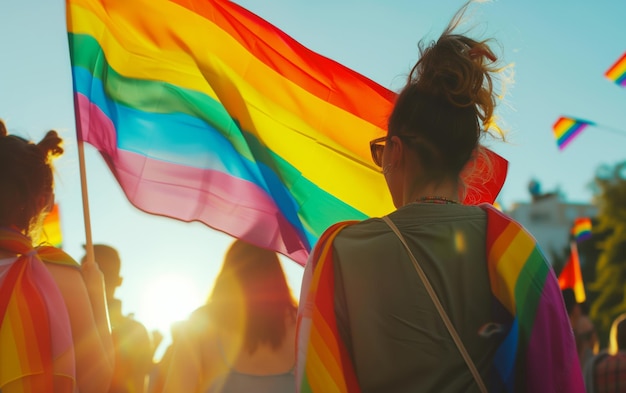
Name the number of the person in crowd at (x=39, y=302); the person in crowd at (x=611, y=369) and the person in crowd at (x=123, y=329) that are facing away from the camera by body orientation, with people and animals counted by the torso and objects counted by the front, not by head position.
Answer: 3

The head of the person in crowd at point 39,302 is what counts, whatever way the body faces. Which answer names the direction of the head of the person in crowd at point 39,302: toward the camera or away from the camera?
away from the camera

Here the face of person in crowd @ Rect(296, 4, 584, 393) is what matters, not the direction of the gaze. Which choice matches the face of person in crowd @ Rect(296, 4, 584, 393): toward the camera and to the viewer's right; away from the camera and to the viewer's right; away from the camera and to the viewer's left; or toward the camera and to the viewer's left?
away from the camera and to the viewer's left

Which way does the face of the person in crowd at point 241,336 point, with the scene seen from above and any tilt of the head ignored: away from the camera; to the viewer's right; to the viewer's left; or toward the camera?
away from the camera

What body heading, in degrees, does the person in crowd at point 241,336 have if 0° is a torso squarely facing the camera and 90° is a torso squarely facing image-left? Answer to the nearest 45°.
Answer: approximately 180°

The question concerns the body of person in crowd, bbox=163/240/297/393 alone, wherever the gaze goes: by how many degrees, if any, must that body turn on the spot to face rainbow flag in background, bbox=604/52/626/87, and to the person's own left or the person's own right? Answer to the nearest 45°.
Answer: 0° — they already face it

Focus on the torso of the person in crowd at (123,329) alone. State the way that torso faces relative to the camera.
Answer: away from the camera

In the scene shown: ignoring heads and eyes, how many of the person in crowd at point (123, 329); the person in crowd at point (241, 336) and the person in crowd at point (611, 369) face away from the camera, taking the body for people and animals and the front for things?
3

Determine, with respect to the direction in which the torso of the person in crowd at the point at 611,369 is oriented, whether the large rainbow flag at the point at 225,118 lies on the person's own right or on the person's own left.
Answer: on the person's own left

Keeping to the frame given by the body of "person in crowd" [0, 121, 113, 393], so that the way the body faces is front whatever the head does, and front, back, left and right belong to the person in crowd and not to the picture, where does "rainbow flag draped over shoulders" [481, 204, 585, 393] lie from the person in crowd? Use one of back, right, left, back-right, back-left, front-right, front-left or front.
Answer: back-right

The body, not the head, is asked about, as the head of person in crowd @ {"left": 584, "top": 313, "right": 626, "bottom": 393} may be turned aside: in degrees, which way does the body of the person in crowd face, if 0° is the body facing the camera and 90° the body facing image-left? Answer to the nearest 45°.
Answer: approximately 180°

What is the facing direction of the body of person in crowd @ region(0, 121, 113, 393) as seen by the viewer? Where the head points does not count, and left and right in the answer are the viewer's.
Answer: facing away from the viewer
